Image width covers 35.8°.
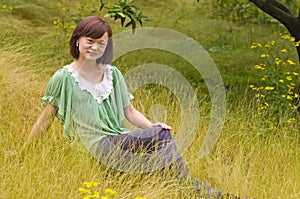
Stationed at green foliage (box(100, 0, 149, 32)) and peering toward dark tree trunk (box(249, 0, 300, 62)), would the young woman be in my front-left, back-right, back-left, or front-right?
back-right

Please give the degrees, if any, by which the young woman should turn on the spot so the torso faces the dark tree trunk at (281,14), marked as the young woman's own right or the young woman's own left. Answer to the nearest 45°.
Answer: approximately 90° to the young woman's own left

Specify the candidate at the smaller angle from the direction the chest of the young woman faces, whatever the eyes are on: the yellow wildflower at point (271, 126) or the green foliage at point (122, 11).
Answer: the yellow wildflower

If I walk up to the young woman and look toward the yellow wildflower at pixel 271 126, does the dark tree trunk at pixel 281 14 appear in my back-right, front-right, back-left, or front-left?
front-left

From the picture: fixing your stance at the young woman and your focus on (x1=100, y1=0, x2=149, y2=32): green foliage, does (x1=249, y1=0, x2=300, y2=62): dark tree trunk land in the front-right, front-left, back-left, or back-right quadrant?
front-right

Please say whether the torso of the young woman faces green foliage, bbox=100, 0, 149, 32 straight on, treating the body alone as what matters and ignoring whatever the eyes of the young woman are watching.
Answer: no

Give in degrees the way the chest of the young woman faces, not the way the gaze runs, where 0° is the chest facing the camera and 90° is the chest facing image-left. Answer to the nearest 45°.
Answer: approximately 315°

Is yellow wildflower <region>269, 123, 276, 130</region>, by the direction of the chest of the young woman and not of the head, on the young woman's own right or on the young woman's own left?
on the young woman's own left
